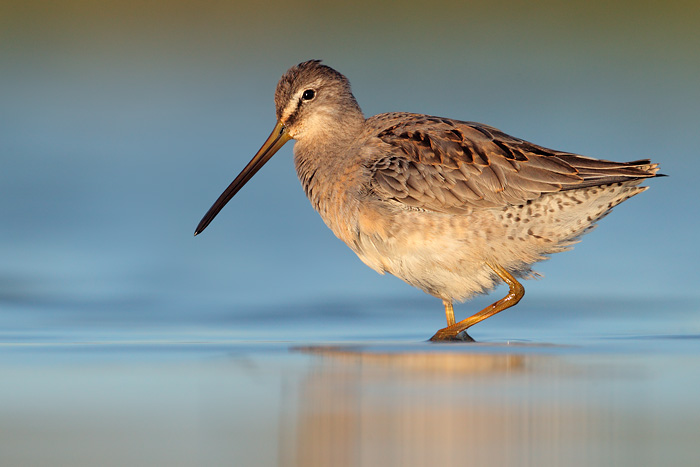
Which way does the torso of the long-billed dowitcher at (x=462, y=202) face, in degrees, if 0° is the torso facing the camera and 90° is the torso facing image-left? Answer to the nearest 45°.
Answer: approximately 90°
